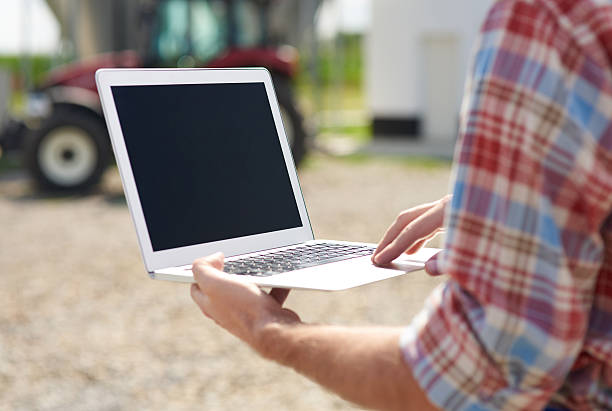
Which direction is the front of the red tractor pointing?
to the viewer's left

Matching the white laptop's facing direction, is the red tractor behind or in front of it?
behind

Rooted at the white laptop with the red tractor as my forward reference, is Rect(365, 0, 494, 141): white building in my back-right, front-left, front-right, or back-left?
front-right

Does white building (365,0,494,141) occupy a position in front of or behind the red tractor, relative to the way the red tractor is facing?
behind

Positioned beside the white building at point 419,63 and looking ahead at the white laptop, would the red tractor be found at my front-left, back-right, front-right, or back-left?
front-right

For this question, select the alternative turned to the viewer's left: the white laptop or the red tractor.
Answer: the red tractor

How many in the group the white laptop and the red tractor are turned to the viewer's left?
1

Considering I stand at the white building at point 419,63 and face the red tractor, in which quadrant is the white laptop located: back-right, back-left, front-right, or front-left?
front-left

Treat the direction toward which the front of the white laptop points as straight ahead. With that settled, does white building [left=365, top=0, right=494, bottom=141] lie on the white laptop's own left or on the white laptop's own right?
on the white laptop's own left

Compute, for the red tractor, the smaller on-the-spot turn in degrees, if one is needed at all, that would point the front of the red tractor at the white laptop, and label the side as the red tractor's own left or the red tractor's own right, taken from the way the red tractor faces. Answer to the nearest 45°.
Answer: approximately 90° to the red tractor's own left
